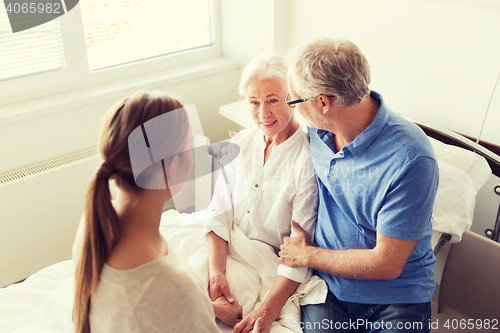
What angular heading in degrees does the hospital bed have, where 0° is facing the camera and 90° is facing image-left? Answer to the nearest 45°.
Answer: approximately 45°

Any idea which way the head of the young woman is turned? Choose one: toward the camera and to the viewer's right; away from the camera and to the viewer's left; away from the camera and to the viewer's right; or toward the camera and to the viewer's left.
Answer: away from the camera and to the viewer's right

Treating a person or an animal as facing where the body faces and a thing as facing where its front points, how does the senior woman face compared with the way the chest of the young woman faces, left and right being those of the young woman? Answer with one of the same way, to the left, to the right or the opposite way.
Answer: the opposite way

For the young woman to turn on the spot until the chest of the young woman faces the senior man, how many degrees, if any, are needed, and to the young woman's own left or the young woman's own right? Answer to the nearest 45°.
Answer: approximately 45° to the young woman's own right

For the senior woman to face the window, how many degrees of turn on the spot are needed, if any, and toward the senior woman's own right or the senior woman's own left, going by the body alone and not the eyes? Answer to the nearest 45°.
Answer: approximately 90° to the senior woman's own right

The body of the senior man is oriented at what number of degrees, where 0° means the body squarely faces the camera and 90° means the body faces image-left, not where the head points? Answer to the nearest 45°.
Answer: approximately 45°

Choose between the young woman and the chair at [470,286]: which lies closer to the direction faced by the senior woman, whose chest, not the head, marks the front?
the young woman
